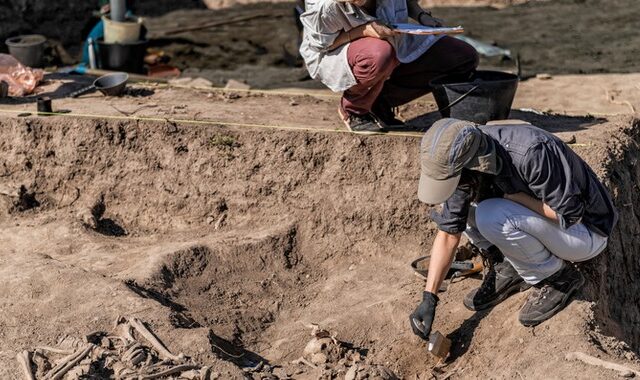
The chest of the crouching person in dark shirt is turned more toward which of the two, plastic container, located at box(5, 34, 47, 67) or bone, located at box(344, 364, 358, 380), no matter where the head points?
the bone

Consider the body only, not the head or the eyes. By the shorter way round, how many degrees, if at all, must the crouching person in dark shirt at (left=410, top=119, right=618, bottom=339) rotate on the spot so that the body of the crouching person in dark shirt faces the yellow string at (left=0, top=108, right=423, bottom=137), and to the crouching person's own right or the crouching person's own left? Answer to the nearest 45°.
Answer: approximately 90° to the crouching person's own right

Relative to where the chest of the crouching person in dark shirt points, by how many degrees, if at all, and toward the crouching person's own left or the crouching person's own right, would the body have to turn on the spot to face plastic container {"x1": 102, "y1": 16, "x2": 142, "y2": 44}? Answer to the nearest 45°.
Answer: approximately 90° to the crouching person's own right

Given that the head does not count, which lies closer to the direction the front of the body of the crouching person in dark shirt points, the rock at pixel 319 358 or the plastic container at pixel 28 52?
the rock

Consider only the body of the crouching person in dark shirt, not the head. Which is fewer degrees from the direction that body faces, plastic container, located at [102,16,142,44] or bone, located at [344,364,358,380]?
the bone

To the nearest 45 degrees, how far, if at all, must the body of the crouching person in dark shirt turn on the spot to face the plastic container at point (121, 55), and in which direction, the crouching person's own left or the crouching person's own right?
approximately 90° to the crouching person's own right

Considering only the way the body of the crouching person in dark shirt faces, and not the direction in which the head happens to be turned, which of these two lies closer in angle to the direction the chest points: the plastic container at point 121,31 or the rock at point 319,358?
the rock

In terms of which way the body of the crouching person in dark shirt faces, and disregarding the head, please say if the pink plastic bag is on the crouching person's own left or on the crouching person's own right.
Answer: on the crouching person's own right

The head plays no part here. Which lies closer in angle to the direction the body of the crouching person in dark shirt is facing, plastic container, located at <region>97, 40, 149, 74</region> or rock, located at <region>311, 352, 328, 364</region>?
the rock

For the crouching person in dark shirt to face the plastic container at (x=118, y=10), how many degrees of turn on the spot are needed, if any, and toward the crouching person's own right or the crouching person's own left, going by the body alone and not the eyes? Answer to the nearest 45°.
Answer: approximately 90° to the crouching person's own right

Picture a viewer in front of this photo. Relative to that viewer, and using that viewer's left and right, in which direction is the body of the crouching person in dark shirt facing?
facing the viewer and to the left of the viewer

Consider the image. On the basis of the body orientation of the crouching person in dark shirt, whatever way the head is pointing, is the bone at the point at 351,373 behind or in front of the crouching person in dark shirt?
in front
